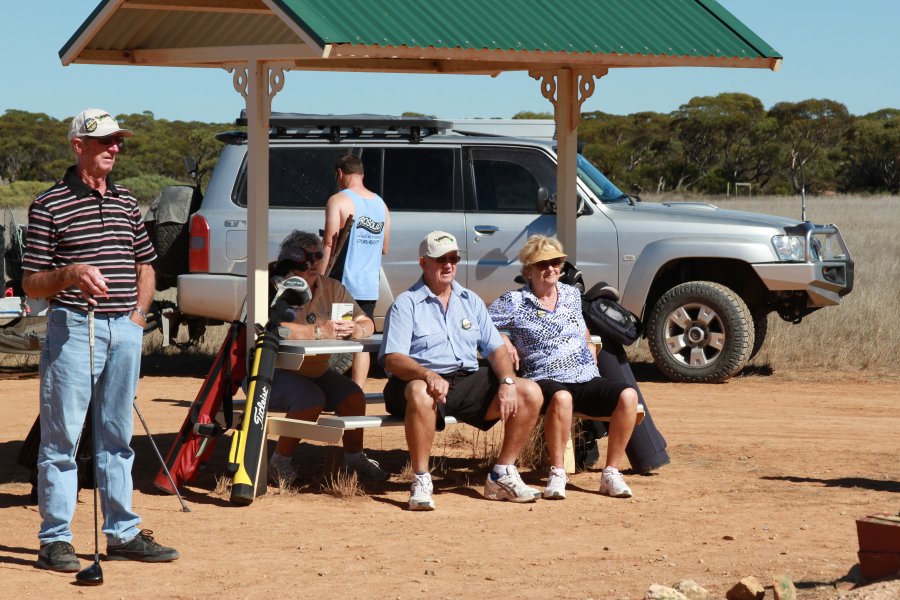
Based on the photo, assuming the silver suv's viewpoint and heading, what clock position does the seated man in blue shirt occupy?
The seated man in blue shirt is roughly at 3 o'clock from the silver suv.

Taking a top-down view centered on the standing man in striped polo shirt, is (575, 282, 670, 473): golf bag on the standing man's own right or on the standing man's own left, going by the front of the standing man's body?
on the standing man's own left

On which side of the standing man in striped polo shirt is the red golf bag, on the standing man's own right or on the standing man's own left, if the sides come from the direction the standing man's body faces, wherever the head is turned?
on the standing man's own left

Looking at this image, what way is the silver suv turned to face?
to the viewer's right

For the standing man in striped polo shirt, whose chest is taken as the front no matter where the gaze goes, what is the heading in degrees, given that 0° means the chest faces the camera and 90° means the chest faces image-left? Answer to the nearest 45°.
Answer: approximately 315°

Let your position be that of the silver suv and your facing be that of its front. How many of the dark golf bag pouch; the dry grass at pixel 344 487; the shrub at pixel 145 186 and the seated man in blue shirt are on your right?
3

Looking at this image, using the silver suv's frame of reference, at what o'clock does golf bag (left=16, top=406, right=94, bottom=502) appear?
The golf bag is roughly at 4 o'clock from the silver suv.

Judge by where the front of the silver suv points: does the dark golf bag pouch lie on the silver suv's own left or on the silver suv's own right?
on the silver suv's own right
